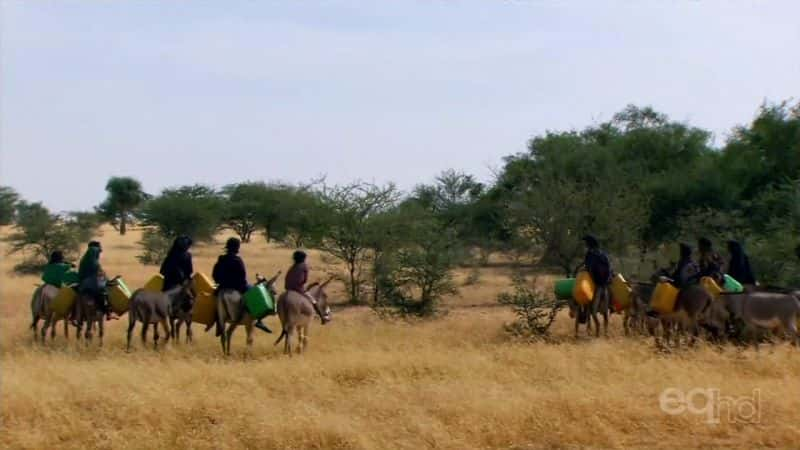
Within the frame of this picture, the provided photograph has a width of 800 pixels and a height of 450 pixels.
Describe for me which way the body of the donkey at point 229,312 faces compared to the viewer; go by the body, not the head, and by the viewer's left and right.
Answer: facing away from the viewer and to the right of the viewer

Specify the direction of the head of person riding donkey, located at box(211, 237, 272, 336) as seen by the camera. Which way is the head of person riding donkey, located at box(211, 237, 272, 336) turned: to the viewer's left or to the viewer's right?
to the viewer's right

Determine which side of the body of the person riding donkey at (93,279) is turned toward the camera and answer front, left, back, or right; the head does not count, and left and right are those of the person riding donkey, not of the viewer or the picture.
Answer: right

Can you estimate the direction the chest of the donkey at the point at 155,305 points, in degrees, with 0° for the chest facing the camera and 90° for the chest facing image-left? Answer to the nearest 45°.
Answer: approximately 270°

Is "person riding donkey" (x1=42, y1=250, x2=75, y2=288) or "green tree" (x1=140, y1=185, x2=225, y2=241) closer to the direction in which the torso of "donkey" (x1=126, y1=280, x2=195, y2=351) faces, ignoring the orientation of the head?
the green tree

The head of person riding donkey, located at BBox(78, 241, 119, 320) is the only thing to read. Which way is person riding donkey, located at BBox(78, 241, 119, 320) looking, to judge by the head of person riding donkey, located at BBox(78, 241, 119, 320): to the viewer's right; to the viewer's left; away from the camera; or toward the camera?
to the viewer's right

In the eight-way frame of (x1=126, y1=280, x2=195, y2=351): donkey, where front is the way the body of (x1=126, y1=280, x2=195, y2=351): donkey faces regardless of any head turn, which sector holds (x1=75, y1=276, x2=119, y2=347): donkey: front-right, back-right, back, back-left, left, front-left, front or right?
back-left

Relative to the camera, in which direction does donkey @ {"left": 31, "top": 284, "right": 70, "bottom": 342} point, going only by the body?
to the viewer's right

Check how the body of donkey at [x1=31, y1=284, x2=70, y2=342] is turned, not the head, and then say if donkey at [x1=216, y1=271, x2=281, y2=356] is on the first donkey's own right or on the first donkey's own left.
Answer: on the first donkey's own right

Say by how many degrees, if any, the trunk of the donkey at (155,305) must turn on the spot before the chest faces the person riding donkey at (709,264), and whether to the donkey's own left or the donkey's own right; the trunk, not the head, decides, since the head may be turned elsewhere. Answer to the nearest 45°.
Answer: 0° — it already faces them
